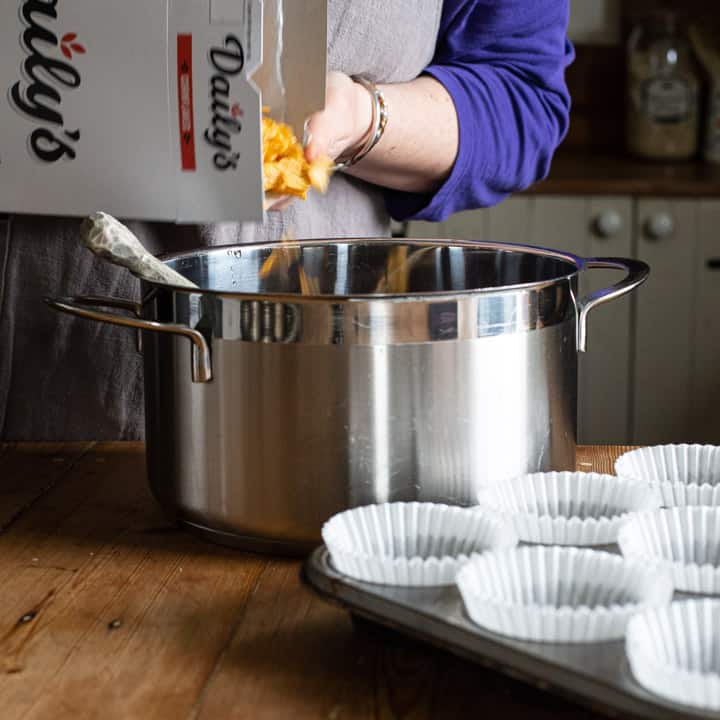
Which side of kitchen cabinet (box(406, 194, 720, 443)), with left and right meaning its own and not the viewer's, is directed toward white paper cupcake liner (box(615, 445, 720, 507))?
front

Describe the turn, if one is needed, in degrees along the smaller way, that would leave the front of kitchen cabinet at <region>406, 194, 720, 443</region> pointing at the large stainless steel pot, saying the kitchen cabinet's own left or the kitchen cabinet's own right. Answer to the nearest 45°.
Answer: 0° — it already faces it

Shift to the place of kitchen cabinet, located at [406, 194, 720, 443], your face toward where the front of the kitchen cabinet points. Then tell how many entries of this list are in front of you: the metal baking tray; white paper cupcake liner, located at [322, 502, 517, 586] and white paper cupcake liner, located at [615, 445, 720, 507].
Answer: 3

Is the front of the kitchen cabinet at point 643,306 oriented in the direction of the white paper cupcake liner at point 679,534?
yes

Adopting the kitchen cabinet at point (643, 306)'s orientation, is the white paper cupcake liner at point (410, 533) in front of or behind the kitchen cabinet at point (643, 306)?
in front

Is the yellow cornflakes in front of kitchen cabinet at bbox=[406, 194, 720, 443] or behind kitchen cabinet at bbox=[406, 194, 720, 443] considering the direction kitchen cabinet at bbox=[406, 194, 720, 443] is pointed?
in front

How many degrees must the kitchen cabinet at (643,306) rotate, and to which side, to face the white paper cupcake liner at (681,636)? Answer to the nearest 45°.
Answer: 0° — it already faces it

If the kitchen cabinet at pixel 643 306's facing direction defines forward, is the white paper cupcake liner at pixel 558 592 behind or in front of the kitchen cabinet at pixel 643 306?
in front
